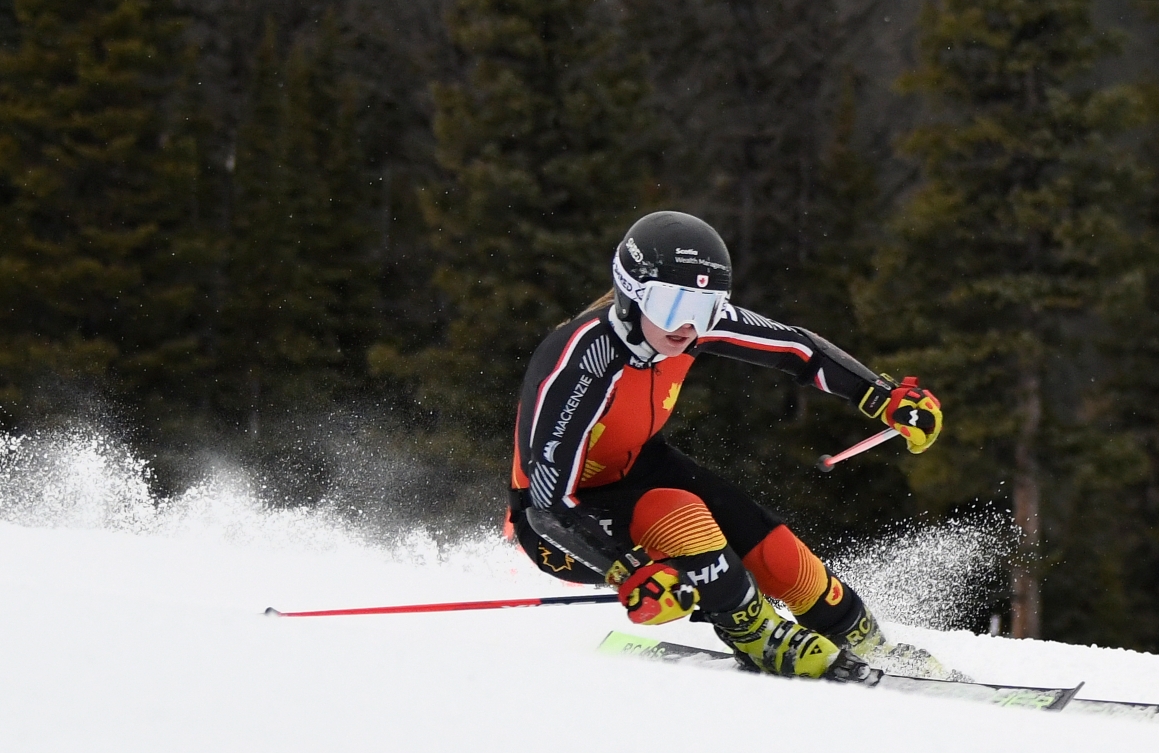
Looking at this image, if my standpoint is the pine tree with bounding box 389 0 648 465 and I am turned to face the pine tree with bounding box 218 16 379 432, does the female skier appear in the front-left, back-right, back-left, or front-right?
back-left

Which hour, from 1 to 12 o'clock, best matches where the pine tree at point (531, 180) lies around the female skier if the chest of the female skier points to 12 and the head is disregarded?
The pine tree is roughly at 7 o'clock from the female skier.

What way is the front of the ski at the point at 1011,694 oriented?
to the viewer's right

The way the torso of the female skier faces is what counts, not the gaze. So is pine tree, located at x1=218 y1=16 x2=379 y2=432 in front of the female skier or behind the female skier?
behind

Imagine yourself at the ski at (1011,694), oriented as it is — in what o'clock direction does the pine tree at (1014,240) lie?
The pine tree is roughly at 9 o'clock from the ski.

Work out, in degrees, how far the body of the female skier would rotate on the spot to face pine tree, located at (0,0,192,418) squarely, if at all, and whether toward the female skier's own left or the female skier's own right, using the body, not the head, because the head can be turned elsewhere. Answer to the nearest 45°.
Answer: approximately 180°

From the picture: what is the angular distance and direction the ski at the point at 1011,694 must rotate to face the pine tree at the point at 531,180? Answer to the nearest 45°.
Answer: approximately 135° to its left

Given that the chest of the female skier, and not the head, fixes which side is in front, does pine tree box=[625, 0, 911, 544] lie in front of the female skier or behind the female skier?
behind
